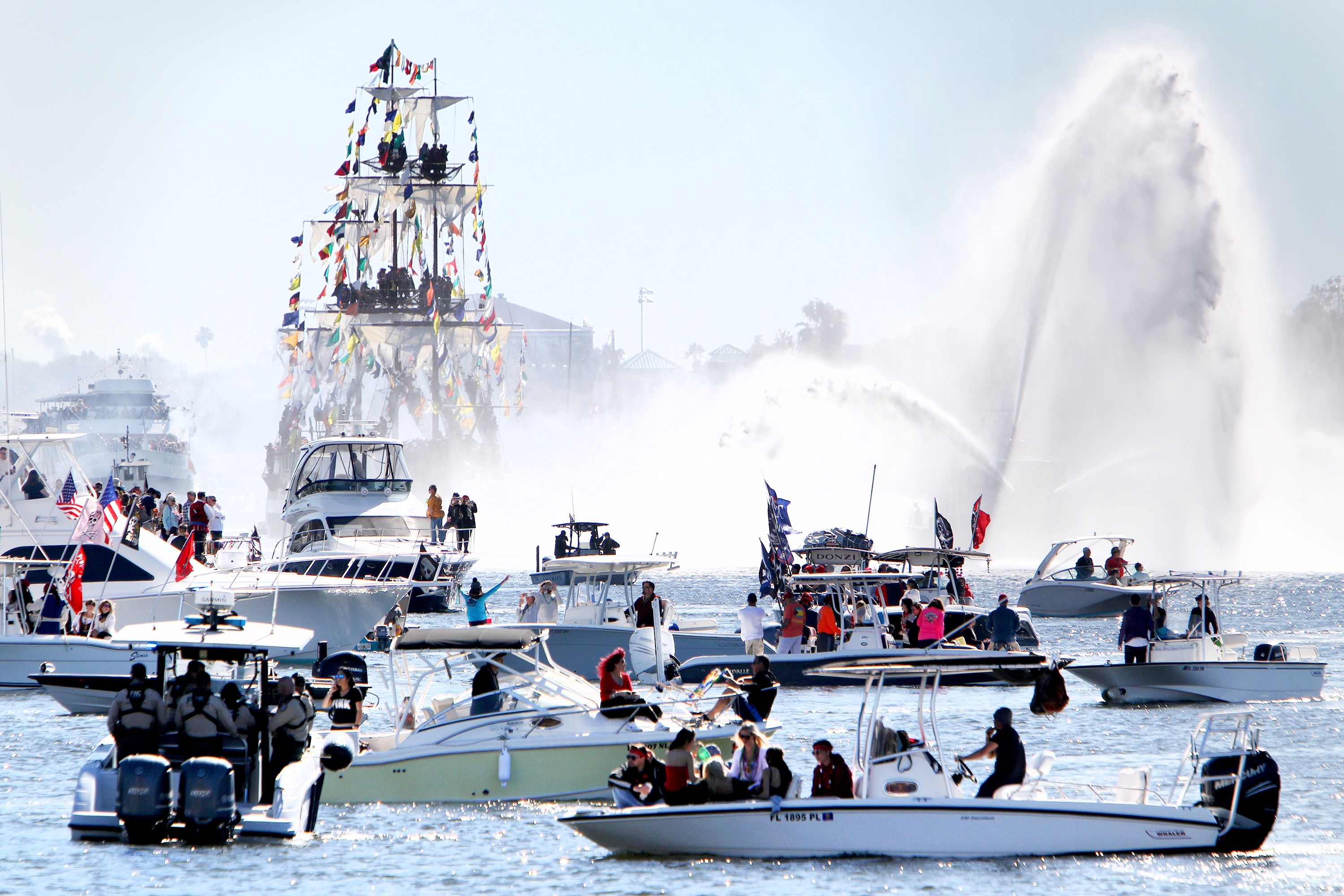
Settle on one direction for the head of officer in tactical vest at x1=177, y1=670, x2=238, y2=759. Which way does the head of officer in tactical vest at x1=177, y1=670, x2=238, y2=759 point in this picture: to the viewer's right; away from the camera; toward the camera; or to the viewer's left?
away from the camera

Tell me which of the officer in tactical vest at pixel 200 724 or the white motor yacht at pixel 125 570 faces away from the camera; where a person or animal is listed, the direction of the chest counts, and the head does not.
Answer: the officer in tactical vest

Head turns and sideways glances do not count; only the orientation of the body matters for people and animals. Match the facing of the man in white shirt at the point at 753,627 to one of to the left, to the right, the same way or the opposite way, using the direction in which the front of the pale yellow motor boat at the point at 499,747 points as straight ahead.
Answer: to the left

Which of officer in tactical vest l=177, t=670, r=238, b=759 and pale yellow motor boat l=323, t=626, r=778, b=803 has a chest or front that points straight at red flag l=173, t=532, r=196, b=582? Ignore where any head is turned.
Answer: the officer in tactical vest

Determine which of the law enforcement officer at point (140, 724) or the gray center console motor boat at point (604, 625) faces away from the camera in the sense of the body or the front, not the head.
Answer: the law enforcement officer

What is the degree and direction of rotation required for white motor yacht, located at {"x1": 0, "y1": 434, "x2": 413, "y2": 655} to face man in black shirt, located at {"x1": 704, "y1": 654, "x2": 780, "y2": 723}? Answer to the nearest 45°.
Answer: approximately 45° to its right

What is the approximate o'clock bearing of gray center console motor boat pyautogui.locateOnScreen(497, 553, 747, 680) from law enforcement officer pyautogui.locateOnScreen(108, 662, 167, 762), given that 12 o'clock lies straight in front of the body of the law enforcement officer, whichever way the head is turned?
The gray center console motor boat is roughly at 1 o'clock from the law enforcement officer.

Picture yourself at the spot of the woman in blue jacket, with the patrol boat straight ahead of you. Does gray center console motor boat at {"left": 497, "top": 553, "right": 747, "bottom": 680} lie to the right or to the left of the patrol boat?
left

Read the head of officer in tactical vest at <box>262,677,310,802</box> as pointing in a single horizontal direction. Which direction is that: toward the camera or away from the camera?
away from the camera

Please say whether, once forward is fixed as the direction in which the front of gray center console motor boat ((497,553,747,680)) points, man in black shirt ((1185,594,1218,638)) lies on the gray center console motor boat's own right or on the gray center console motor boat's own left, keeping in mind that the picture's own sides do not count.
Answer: on the gray center console motor boat's own left

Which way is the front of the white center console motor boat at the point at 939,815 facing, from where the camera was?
facing to the left of the viewer

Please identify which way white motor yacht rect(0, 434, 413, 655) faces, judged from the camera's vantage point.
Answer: facing to the right of the viewer

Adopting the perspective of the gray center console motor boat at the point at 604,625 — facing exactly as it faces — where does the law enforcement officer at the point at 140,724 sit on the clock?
The law enforcement officer is roughly at 11 o'clock from the gray center console motor boat.

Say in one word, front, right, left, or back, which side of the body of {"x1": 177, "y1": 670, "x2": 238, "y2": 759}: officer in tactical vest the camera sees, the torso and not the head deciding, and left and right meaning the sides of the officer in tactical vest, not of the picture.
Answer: back

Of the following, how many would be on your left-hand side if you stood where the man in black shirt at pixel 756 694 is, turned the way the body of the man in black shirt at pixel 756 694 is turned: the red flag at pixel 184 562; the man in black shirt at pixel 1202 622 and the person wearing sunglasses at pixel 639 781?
1

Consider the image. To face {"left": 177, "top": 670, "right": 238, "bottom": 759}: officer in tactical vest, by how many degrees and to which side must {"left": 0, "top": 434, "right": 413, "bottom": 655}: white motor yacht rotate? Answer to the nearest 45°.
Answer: approximately 90° to its right
